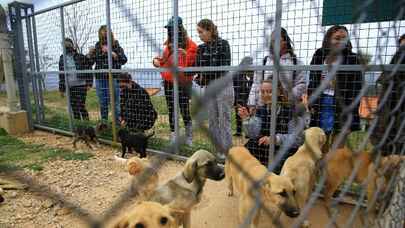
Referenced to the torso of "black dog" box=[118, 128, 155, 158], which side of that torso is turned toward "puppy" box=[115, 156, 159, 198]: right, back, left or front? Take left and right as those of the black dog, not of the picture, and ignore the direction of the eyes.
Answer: left

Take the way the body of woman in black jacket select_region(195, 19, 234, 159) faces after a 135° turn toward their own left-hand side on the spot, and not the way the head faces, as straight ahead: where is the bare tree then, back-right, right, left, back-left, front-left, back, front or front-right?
back-left

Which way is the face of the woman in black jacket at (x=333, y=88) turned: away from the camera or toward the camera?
toward the camera

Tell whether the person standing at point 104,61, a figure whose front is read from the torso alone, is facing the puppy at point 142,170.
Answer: yes

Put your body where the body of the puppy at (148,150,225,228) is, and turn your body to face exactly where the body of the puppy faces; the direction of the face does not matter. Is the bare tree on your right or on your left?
on your left

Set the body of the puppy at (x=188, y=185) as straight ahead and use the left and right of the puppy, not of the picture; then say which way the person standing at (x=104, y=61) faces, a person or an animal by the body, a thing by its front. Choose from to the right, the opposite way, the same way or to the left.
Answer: to the right

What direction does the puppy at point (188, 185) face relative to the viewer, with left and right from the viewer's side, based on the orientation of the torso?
facing to the right of the viewer

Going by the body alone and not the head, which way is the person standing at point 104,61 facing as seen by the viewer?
toward the camera

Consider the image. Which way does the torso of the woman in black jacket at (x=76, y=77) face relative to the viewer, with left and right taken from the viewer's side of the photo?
facing the viewer and to the left of the viewer

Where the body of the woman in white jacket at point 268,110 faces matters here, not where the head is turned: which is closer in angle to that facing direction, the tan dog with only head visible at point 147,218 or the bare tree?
the tan dog with only head visible

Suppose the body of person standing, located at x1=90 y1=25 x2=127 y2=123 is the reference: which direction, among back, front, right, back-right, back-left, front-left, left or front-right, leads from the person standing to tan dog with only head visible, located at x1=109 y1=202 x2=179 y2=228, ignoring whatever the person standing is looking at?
front

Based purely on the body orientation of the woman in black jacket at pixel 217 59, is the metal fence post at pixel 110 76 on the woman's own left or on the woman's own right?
on the woman's own right

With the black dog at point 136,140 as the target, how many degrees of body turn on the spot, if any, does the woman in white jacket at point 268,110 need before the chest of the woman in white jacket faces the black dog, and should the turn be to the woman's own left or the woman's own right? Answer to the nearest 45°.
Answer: approximately 90° to the woman's own right

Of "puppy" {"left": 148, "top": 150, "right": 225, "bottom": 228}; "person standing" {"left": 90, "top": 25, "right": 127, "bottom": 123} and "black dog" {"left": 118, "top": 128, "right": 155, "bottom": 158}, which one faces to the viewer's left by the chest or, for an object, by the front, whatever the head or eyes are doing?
the black dog
